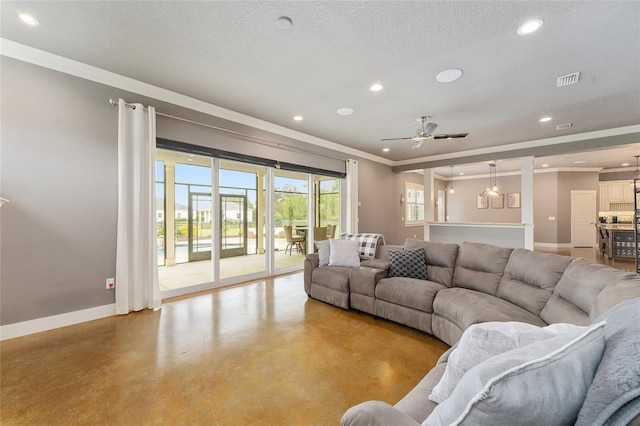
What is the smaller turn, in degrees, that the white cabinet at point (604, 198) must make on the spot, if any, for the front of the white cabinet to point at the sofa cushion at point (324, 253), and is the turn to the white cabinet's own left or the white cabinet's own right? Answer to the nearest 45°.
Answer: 0° — it already faces it

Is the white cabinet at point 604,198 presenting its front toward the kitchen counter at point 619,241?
yes

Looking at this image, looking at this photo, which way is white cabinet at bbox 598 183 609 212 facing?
toward the camera

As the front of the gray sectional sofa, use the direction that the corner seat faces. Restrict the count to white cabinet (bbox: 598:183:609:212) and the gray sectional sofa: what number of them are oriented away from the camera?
0

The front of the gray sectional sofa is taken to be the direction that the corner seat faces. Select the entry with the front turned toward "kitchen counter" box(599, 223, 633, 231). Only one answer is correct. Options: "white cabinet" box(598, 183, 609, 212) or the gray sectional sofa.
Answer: the white cabinet

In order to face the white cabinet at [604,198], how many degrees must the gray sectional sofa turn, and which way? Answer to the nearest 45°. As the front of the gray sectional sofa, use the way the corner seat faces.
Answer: approximately 135° to its right

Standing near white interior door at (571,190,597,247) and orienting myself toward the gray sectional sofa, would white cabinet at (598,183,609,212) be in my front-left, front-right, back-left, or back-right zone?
back-left

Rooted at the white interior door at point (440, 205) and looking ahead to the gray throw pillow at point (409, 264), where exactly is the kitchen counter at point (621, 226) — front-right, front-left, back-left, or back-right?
front-left

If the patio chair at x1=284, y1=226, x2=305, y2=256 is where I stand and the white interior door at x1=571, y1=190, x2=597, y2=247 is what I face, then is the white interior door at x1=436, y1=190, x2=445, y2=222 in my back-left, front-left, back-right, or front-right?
front-left

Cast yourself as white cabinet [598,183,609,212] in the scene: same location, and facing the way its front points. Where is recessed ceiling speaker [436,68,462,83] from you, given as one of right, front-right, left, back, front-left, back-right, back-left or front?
front

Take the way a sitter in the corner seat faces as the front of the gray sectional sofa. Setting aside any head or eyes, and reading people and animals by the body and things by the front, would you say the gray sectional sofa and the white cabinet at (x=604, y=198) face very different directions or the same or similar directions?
same or similar directions

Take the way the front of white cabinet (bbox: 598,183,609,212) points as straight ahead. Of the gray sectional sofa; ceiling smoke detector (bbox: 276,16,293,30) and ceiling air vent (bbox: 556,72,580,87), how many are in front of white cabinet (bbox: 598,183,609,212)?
3

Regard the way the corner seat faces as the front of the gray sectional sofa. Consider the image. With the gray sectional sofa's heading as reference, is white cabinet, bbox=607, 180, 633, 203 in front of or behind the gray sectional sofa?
behind

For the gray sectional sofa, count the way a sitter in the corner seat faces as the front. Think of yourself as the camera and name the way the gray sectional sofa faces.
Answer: facing the viewer and to the left of the viewer

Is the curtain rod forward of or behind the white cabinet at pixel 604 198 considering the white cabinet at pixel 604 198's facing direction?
forward

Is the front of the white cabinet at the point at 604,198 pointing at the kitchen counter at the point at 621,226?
yes

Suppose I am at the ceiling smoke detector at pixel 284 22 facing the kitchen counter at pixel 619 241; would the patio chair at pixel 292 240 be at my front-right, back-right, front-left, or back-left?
front-left

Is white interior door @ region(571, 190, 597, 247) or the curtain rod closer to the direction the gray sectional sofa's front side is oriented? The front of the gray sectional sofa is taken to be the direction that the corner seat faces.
the curtain rod

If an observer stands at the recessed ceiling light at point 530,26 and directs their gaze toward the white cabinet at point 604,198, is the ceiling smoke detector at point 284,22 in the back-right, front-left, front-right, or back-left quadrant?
back-left
